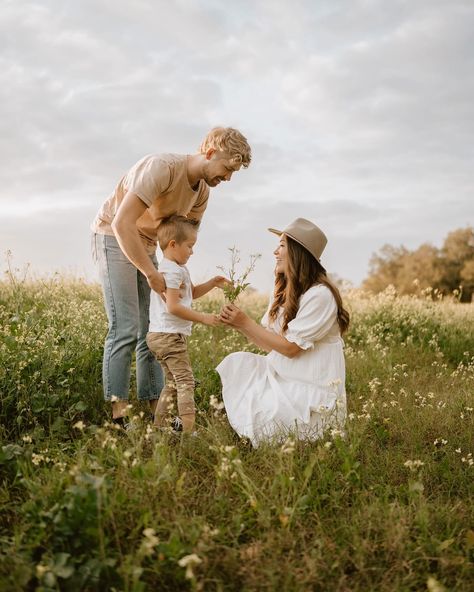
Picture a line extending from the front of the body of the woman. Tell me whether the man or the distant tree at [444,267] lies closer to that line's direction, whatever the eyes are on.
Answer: the man

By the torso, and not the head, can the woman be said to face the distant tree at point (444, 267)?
no

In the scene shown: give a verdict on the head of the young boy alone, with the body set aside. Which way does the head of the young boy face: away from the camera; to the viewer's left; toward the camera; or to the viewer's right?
to the viewer's right

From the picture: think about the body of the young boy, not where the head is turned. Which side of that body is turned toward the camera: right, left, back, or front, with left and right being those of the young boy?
right

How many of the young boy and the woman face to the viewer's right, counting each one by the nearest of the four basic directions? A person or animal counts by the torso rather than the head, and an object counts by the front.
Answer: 1

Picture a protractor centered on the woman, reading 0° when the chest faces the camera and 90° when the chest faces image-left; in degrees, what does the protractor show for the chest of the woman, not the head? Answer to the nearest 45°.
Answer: approximately 90°

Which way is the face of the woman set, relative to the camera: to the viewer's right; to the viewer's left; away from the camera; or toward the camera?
to the viewer's left

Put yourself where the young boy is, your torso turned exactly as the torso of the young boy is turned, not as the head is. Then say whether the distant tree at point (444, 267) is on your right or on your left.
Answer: on your left

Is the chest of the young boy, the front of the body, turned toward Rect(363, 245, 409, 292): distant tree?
no

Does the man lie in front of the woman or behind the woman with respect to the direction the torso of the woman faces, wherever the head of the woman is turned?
in front

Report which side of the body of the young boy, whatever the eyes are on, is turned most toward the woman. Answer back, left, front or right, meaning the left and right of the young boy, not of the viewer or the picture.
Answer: front

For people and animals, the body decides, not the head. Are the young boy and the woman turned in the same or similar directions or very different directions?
very different directions
